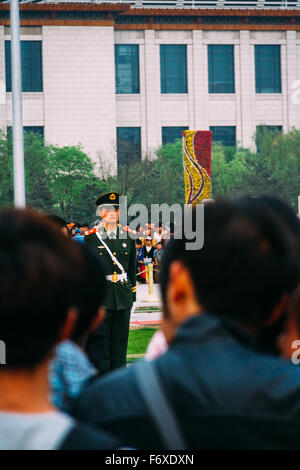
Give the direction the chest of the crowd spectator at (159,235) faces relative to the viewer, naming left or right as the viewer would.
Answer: facing the viewer

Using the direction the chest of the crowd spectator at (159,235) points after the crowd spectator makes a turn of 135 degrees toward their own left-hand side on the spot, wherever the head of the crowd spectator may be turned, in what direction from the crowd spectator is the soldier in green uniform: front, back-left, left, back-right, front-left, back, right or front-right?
back-right

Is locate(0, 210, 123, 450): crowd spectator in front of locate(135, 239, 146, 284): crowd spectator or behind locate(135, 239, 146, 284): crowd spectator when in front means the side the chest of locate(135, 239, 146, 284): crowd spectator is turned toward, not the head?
in front

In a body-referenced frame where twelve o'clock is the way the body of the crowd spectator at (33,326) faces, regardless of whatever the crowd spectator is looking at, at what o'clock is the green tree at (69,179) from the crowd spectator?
The green tree is roughly at 12 o'clock from the crowd spectator.

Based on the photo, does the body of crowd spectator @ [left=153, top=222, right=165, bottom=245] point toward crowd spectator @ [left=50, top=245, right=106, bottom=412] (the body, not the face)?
yes

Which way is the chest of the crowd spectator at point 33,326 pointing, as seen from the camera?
away from the camera

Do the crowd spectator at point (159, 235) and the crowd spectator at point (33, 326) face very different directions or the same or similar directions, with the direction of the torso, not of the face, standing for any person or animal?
very different directions

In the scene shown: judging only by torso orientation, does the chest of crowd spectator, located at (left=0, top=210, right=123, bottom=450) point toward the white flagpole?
yes

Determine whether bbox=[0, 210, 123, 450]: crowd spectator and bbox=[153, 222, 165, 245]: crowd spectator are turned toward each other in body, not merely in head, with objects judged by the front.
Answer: yes

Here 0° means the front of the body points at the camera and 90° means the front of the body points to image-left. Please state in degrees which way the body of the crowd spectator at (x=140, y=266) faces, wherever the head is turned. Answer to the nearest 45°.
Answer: approximately 0°

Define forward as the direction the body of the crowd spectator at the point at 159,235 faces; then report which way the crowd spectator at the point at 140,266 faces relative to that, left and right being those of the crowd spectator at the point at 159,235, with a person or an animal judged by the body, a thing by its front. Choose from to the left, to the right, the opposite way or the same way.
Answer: the same way

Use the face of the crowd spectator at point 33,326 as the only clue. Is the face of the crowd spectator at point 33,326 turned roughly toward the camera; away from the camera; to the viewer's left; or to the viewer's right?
away from the camera

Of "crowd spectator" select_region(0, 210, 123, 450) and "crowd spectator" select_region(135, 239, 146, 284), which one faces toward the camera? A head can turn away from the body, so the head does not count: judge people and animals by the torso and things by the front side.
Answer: "crowd spectator" select_region(135, 239, 146, 284)

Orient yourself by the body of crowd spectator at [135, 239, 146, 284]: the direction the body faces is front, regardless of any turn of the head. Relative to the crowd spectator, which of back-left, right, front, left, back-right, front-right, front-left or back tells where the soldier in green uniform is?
front
